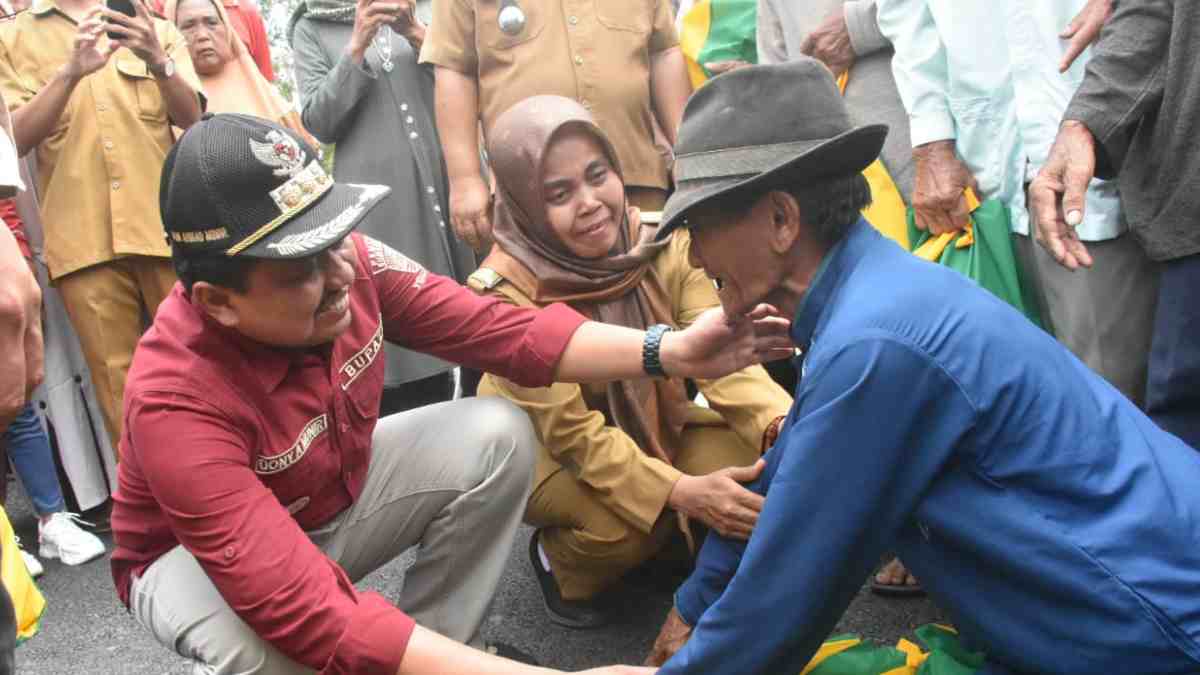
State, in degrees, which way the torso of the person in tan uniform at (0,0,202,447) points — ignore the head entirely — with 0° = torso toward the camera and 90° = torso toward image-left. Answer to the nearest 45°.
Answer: approximately 0°

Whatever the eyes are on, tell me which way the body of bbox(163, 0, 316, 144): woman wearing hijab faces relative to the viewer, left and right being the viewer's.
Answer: facing the viewer

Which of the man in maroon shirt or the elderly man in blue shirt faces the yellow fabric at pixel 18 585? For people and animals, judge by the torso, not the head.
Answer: the elderly man in blue shirt

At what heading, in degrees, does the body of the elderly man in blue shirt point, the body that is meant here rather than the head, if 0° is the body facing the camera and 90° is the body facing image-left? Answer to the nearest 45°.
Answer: approximately 90°

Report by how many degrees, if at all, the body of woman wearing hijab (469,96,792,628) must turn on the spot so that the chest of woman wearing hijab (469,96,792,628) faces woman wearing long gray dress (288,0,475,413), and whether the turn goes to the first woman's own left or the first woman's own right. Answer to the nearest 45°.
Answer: approximately 180°

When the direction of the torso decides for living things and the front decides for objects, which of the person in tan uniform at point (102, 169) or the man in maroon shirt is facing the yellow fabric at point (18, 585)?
the person in tan uniform

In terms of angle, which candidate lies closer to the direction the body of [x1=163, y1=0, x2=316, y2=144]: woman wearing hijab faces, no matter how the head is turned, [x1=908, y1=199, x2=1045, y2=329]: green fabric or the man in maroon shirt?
the man in maroon shirt

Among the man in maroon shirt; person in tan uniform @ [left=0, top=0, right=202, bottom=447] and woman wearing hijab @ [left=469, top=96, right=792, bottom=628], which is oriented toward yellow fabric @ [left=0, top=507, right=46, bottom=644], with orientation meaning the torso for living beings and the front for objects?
the person in tan uniform

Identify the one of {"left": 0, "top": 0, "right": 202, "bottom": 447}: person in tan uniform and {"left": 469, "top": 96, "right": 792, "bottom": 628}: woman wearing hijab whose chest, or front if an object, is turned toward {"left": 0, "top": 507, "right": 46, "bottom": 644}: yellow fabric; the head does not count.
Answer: the person in tan uniform

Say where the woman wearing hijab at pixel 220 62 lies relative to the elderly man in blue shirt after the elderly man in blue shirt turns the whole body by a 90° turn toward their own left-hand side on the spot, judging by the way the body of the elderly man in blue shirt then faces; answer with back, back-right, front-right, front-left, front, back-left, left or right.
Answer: back-right

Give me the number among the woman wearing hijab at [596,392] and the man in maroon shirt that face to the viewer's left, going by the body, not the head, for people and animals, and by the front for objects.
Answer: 0

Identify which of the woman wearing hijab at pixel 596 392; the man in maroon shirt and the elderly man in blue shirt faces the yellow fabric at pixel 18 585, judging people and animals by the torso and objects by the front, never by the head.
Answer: the elderly man in blue shirt
